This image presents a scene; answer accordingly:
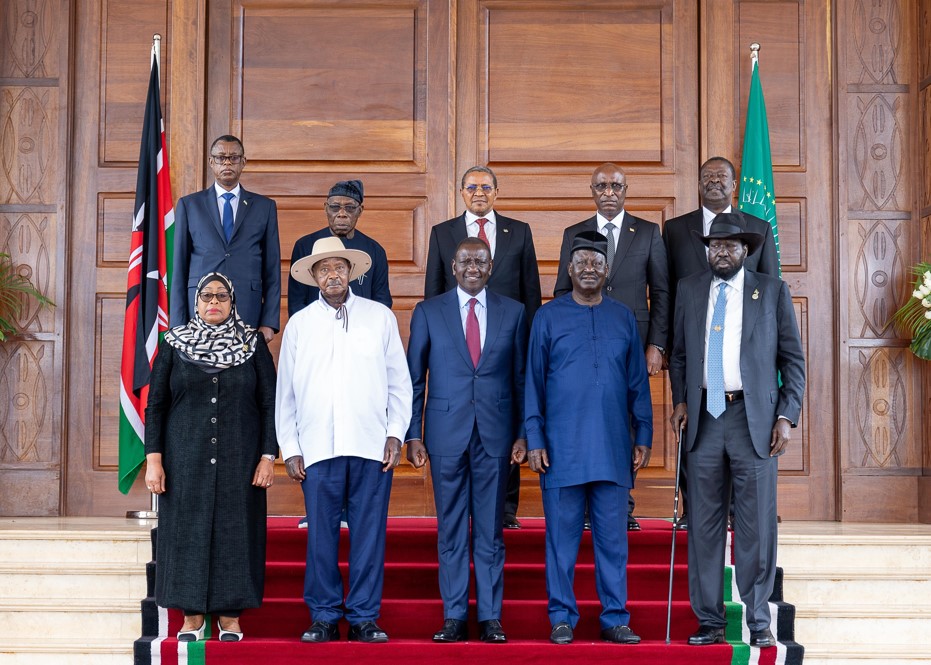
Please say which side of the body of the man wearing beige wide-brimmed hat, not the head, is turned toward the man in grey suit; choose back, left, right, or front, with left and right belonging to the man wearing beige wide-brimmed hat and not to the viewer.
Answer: left

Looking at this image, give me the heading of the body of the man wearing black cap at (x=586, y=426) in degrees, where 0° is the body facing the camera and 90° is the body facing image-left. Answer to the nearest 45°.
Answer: approximately 0°

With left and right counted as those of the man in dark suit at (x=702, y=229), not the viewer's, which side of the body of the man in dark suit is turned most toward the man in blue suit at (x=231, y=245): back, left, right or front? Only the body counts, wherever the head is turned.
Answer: right

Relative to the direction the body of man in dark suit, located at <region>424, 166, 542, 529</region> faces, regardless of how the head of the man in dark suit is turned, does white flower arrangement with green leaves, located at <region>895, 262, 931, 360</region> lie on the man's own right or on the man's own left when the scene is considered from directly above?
on the man's own left
